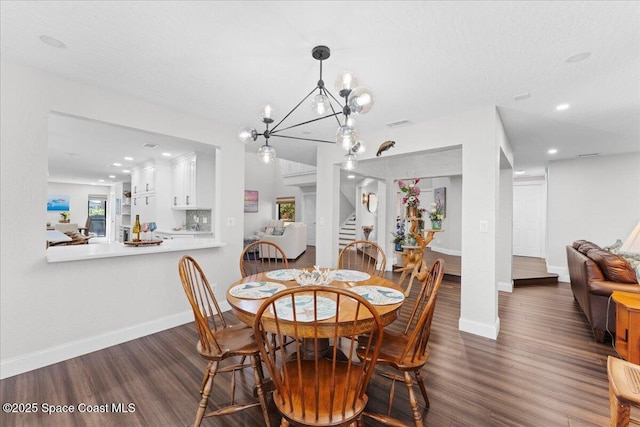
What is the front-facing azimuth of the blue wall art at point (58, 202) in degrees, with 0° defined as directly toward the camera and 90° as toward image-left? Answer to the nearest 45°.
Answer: approximately 0°

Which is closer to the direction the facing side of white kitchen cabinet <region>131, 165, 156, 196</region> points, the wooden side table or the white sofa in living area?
the wooden side table

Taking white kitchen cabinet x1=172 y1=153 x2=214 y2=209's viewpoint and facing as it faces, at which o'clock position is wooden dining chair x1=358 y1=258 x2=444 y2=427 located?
The wooden dining chair is roughly at 10 o'clock from the white kitchen cabinet.

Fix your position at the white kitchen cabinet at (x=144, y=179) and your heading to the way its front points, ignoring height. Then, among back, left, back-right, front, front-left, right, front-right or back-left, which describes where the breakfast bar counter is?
front-left

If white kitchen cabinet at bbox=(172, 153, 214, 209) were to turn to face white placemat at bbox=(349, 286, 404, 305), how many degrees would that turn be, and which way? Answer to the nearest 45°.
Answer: approximately 45° to its left

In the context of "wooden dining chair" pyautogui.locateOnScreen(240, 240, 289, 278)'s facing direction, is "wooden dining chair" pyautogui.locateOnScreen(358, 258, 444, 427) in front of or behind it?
in front

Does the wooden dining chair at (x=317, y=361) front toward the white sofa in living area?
yes

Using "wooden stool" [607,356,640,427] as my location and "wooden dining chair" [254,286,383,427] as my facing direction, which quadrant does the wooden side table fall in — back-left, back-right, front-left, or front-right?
back-right

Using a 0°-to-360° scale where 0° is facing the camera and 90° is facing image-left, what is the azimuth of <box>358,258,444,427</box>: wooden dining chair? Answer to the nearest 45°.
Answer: approximately 135°

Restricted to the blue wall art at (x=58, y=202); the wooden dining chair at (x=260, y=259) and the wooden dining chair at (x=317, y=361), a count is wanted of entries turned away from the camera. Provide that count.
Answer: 1

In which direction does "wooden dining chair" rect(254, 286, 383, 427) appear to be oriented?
away from the camera
